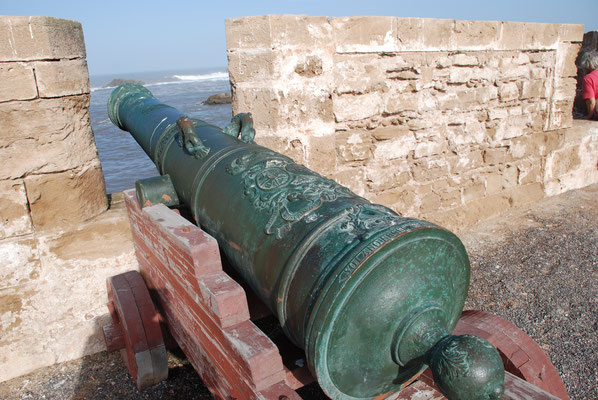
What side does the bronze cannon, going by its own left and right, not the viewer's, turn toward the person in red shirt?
right

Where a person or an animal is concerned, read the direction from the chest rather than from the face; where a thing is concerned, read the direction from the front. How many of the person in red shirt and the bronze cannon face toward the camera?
0

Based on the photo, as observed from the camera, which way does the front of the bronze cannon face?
facing away from the viewer and to the left of the viewer

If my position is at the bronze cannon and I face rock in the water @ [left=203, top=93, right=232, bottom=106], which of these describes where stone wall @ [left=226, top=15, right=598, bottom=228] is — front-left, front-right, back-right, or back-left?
front-right

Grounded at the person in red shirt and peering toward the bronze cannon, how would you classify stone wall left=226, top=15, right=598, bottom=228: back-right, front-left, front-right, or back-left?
front-right

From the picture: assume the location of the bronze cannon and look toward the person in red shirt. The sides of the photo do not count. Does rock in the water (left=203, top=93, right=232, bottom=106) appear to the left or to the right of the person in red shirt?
left

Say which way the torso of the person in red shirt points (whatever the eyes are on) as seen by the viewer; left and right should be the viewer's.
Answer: facing away from the viewer and to the left of the viewer

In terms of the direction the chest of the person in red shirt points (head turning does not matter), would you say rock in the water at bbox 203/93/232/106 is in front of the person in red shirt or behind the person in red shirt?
in front

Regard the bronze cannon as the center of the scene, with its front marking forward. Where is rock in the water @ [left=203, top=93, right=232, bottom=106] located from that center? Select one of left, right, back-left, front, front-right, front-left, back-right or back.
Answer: front-right

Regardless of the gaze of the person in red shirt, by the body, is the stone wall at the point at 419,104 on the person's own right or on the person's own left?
on the person's own left
